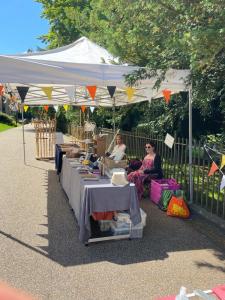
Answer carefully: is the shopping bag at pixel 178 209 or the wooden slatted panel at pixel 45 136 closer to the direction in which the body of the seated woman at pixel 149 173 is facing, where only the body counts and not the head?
the shopping bag

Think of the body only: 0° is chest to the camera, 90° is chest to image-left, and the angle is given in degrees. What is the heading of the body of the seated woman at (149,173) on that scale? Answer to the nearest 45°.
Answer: approximately 45°

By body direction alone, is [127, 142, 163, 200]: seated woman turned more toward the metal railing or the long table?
the long table

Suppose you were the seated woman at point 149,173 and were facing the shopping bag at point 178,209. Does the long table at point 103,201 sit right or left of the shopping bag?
right

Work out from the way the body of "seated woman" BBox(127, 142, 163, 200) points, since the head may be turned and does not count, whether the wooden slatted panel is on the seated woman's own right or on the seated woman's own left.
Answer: on the seated woman's own right
